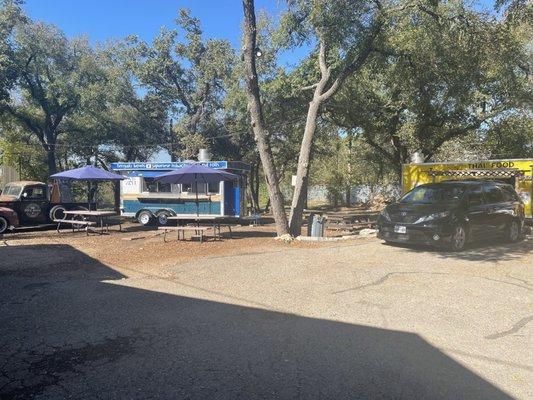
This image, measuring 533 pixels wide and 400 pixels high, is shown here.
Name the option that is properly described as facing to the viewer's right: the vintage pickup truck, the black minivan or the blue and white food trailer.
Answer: the blue and white food trailer

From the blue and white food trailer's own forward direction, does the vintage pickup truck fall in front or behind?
behind

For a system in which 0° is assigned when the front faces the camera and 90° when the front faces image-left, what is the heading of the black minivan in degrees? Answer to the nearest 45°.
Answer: approximately 45°

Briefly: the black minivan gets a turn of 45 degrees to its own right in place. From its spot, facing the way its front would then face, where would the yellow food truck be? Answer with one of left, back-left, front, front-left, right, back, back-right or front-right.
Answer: right

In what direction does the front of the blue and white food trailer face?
to the viewer's right

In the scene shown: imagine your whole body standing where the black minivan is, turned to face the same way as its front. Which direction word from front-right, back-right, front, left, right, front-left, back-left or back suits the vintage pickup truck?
front-right

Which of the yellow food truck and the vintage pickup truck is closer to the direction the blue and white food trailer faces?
the yellow food truck

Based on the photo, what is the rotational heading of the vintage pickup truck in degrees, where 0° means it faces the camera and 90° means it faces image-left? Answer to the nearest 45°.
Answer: approximately 45°

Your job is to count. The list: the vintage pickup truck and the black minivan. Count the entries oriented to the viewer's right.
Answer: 0

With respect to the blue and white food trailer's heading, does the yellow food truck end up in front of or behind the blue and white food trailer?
in front

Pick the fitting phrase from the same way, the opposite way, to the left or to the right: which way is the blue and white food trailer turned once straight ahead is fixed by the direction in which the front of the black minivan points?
the opposite way
